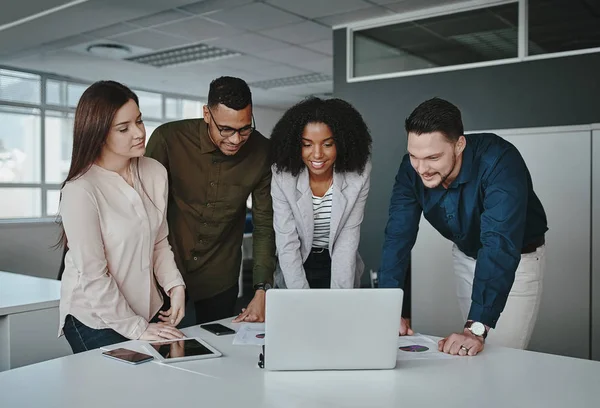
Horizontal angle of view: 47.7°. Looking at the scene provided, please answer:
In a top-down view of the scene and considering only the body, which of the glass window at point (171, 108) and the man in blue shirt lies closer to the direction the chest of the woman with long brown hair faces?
the man in blue shirt

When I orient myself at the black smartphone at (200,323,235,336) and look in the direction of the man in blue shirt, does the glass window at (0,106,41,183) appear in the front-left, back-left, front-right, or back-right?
back-left

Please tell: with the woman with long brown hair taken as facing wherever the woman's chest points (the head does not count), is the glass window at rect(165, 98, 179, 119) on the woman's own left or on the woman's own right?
on the woman's own left

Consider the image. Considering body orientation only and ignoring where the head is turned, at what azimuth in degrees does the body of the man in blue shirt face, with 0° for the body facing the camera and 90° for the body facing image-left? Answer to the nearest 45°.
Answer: approximately 45°

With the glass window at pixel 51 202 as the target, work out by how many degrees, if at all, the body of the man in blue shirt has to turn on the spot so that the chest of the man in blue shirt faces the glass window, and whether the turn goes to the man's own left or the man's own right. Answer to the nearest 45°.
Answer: approximately 90° to the man's own right

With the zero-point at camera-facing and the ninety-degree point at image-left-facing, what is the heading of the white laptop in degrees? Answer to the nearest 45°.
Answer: approximately 180°

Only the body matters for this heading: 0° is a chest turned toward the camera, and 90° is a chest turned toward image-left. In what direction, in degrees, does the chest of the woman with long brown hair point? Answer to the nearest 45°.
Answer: approximately 315°
